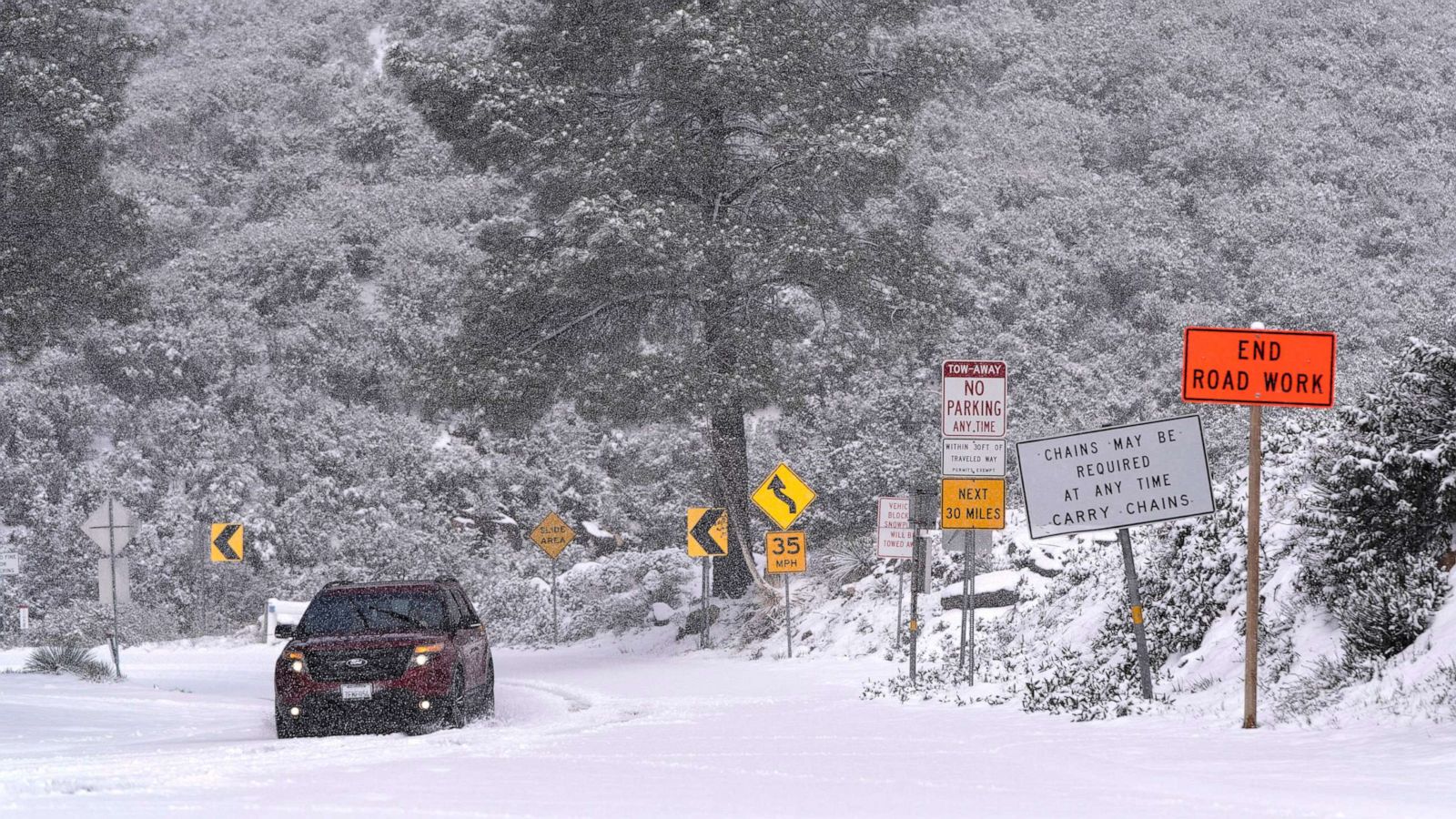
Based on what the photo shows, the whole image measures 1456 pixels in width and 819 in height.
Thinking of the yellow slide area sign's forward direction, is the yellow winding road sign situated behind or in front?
in front

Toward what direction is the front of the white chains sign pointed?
toward the camera

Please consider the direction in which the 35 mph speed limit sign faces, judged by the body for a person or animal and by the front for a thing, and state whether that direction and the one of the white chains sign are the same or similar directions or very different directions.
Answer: same or similar directions

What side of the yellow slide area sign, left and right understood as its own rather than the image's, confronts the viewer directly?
front

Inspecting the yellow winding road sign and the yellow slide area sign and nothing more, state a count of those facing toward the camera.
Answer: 2

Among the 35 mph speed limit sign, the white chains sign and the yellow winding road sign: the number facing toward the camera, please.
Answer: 3

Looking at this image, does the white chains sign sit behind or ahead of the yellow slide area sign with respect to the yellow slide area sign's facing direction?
ahead

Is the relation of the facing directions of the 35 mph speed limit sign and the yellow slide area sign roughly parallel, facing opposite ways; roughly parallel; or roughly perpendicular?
roughly parallel
